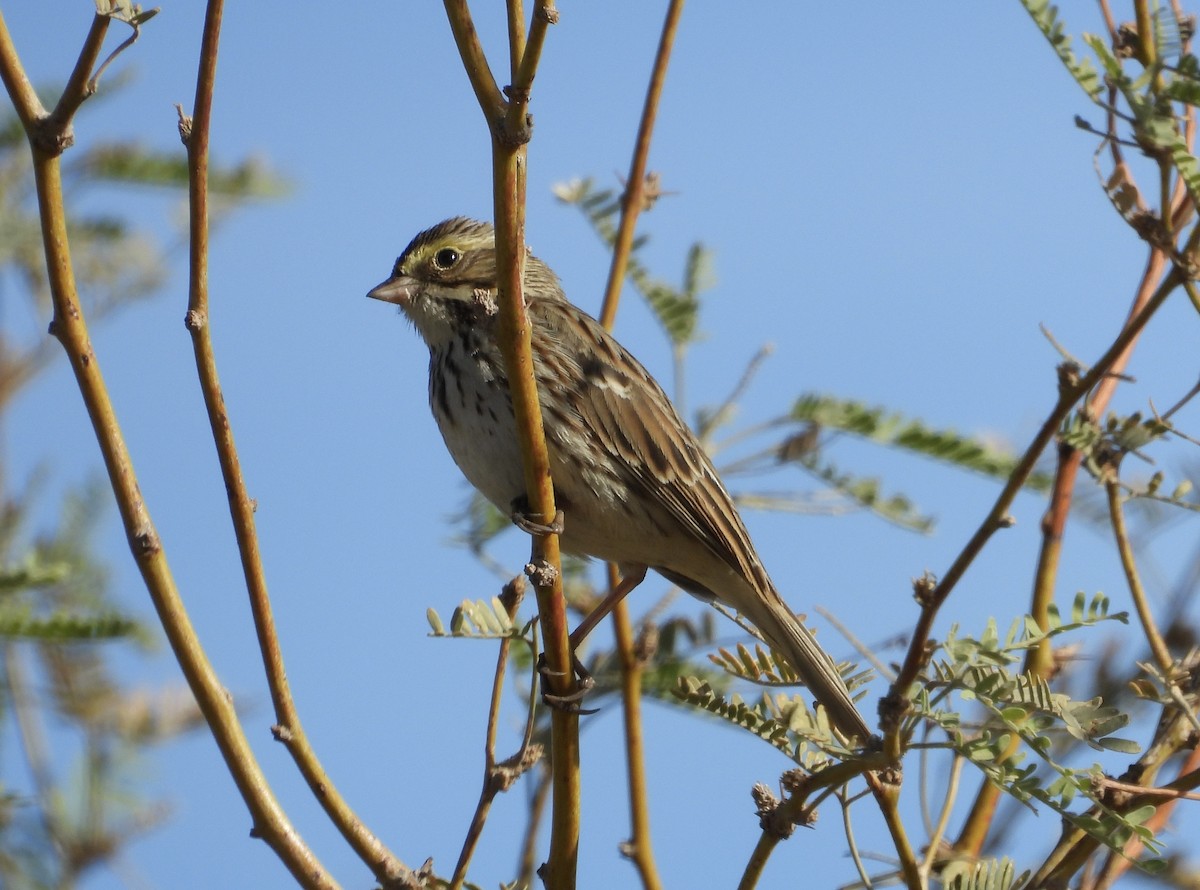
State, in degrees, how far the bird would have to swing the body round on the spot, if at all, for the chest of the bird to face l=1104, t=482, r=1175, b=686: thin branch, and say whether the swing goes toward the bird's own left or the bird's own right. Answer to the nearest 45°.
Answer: approximately 135° to the bird's own left

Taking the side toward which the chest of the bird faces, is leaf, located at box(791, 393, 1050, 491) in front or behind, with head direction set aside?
behind

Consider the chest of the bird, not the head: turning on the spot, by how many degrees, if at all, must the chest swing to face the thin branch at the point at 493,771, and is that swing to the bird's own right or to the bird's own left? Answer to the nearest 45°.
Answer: approximately 45° to the bird's own right

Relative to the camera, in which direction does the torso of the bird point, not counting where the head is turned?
to the viewer's left

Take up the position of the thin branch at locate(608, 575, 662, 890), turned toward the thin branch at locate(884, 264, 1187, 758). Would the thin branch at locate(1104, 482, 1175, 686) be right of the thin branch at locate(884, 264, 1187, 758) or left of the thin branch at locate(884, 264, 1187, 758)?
left
